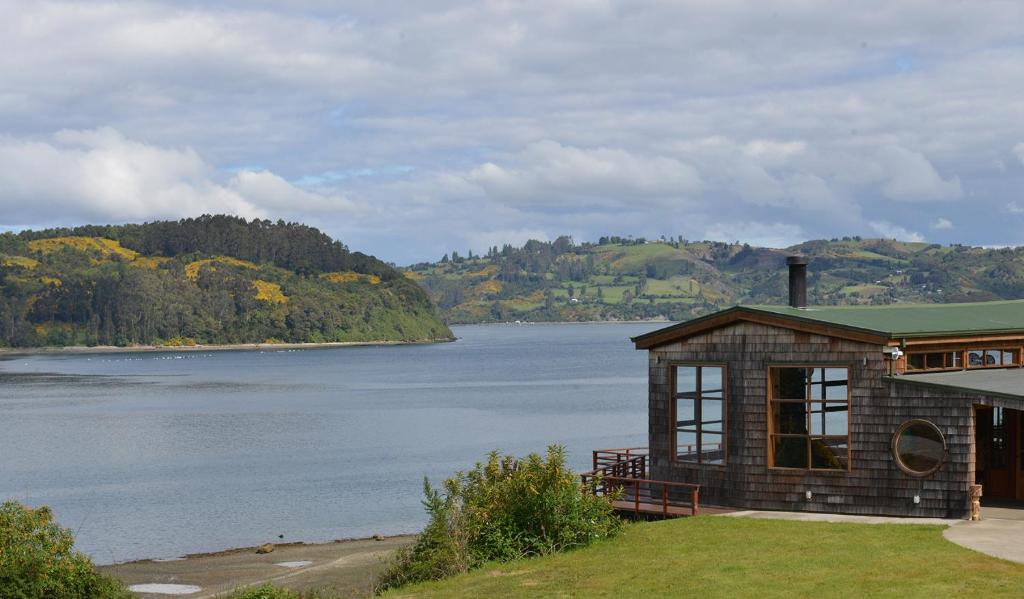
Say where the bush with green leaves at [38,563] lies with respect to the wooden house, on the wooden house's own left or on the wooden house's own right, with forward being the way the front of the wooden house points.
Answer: on the wooden house's own right

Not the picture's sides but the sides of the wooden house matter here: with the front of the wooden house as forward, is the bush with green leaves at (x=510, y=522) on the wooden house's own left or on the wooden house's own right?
on the wooden house's own right
